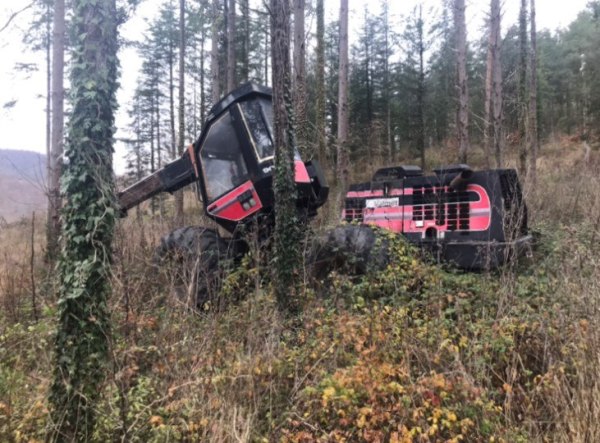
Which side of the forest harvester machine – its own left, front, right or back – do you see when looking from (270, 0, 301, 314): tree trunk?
left

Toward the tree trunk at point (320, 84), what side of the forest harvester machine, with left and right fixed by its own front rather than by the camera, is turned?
right

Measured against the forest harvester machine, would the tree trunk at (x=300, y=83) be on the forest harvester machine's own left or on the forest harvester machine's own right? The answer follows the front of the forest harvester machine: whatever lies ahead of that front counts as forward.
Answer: on the forest harvester machine's own right

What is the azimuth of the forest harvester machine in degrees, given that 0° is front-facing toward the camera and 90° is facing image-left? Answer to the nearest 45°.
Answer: approximately 90°

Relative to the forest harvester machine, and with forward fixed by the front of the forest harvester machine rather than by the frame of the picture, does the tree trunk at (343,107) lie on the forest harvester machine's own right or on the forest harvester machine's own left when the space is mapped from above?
on the forest harvester machine's own right
